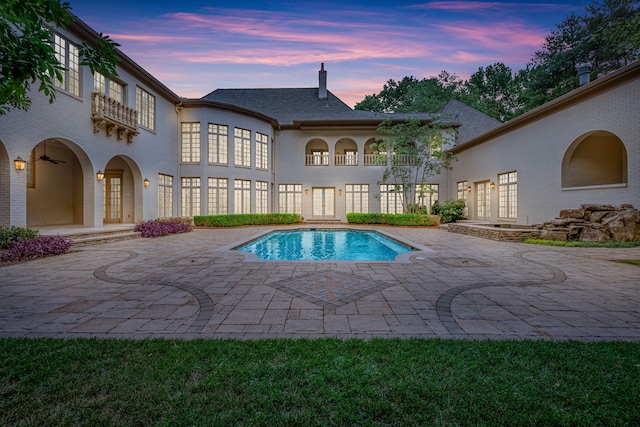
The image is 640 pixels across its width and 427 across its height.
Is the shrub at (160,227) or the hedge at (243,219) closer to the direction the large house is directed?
the hedge

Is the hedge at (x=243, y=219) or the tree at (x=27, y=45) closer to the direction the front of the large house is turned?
the hedge
